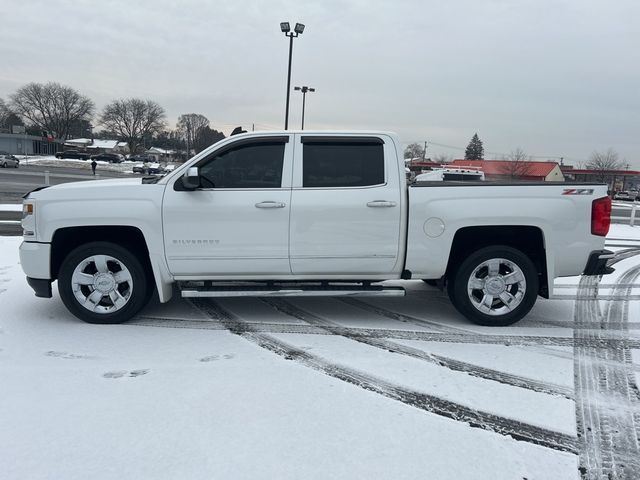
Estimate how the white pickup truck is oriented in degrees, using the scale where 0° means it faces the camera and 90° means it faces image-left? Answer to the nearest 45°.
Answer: approximately 90°
